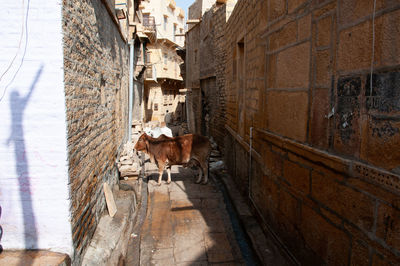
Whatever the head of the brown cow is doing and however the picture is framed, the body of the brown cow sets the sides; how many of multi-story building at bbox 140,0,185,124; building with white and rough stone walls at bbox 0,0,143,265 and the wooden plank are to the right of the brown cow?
1

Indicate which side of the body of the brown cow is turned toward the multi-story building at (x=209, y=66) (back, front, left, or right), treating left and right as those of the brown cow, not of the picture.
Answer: right

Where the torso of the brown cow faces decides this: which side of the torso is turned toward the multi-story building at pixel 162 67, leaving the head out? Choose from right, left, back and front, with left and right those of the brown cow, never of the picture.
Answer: right

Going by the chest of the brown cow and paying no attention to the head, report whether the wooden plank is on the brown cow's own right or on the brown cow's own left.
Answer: on the brown cow's own left

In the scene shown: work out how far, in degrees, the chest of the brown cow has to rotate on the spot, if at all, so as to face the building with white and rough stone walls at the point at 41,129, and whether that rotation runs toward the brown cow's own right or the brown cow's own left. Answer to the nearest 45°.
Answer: approximately 90° to the brown cow's own left

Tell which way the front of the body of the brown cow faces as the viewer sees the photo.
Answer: to the viewer's left
